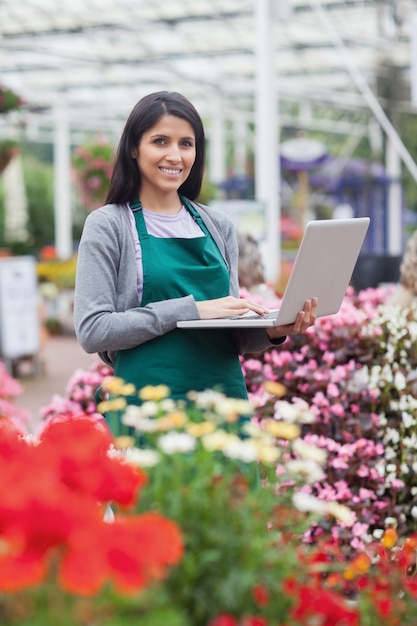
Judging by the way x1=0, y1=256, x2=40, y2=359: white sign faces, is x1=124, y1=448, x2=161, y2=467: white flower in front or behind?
in front

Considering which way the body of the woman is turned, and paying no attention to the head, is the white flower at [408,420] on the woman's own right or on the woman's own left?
on the woman's own left

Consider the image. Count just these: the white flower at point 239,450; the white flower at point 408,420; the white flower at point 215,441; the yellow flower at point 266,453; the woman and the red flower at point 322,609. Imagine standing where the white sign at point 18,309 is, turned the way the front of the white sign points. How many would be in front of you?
6

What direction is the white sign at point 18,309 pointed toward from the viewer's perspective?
toward the camera

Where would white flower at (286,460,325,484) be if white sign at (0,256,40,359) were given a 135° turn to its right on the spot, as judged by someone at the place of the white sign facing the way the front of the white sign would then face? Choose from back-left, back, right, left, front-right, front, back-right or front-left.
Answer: back-left

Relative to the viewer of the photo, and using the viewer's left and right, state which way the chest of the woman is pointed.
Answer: facing the viewer and to the right of the viewer

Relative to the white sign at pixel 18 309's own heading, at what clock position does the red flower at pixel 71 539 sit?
The red flower is roughly at 12 o'clock from the white sign.

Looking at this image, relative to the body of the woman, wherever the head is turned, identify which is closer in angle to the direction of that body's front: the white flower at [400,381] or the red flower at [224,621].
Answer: the red flower

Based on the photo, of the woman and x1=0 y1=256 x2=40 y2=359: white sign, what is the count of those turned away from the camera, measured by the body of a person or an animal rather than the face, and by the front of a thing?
0

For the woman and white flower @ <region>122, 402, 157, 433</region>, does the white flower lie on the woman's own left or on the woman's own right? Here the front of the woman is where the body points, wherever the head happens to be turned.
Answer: on the woman's own right

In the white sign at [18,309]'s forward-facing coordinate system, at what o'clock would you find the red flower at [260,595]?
The red flower is roughly at 12 o'clock from the white sign.

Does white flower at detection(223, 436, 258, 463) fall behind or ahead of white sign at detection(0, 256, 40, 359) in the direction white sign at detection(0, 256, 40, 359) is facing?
ahead

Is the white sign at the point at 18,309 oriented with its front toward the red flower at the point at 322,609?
yes
